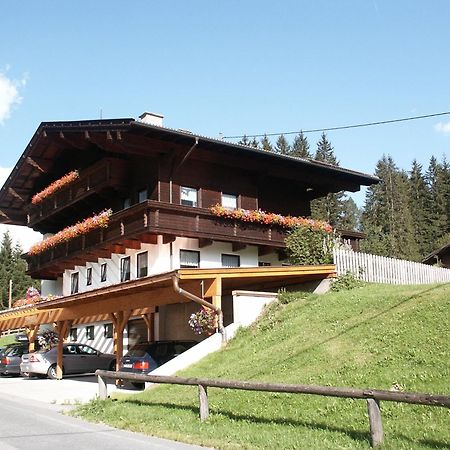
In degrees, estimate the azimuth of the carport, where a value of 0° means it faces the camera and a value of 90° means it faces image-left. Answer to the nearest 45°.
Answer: approximately 45°

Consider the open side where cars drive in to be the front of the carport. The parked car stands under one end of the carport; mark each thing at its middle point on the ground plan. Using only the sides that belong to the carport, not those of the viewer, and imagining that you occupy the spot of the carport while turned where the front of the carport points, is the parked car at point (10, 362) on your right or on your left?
on your right

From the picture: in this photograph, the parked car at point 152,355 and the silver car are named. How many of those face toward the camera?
0

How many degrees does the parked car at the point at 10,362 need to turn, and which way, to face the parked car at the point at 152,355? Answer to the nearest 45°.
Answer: approximately 135° to its right
